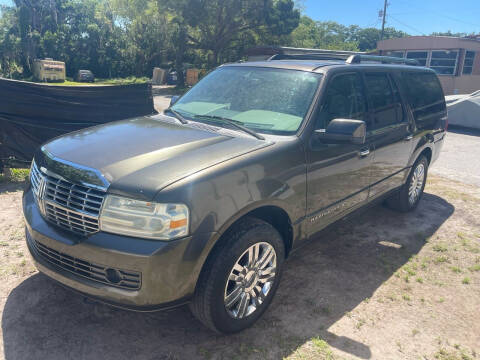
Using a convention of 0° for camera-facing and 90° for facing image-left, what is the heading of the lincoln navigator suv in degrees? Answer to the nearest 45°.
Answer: approximately 45°

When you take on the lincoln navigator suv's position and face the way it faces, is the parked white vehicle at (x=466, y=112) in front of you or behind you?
behind
